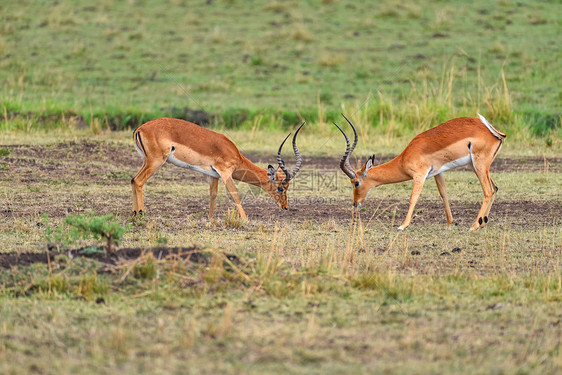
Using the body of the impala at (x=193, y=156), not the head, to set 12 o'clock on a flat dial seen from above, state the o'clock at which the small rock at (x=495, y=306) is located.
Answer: The small rock is roughly at 2 o'clock from the impala.

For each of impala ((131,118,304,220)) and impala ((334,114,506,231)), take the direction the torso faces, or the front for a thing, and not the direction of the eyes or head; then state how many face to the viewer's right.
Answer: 1

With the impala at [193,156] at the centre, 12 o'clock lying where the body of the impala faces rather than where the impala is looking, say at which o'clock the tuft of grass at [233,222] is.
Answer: The tuft of grass is roughly at 2 o'clock from the impala.

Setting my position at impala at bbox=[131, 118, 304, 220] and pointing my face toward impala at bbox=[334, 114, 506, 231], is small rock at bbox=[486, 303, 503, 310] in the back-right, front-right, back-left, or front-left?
front-right

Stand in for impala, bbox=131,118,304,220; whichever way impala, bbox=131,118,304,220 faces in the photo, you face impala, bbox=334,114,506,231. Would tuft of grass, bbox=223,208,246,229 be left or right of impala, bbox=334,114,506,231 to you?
right

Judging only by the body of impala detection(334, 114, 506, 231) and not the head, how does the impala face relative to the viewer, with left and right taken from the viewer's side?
facing to the left of the viewer

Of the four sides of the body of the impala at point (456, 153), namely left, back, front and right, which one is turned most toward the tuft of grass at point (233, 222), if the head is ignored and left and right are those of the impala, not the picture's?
front

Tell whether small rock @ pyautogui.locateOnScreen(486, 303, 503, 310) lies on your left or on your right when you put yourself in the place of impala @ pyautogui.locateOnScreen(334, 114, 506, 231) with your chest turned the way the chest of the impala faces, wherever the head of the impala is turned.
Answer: on your left

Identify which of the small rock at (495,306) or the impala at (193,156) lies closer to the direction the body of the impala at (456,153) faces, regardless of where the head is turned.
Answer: the impala

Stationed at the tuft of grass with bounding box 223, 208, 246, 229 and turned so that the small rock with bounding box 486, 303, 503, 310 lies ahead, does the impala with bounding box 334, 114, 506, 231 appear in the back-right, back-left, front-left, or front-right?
front-left

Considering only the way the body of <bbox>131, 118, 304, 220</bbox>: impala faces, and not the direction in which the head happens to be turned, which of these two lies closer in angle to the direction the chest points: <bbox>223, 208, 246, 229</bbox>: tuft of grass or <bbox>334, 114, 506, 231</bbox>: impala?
the impala

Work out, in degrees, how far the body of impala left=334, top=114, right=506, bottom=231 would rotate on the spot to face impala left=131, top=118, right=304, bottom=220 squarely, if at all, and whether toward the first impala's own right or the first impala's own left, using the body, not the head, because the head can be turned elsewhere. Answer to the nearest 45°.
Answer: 0° — it already faces it

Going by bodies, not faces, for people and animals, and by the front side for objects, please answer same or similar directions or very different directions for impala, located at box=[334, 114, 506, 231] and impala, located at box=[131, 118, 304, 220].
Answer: very different directions

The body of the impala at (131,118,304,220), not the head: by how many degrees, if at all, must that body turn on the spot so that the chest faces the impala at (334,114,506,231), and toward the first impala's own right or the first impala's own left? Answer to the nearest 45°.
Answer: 0° — it already faces it

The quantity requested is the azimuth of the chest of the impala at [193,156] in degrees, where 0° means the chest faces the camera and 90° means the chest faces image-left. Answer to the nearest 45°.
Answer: approximately 270°
